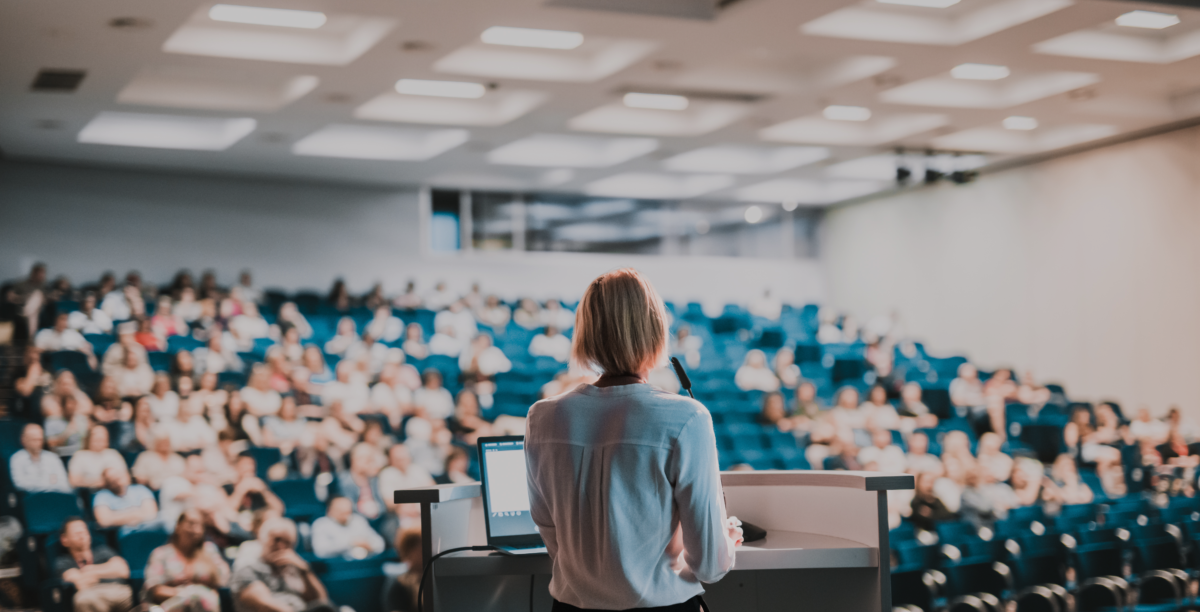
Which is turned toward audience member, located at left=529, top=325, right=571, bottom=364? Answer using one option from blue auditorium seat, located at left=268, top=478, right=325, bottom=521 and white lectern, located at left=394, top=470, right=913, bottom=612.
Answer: the white lectern

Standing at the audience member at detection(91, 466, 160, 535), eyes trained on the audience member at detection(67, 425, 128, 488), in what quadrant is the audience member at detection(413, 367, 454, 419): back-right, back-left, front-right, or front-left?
front-right

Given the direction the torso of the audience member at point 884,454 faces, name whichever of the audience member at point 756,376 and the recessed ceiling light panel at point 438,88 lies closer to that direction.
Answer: the recessed ceiling light panel

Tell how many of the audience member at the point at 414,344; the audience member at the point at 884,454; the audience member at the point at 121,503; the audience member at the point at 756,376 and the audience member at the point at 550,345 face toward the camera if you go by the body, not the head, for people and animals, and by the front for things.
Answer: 5

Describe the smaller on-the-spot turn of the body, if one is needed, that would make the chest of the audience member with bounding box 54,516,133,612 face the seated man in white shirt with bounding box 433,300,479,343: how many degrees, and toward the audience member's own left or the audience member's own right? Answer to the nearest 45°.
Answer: approximately 90° to the audience member's own left

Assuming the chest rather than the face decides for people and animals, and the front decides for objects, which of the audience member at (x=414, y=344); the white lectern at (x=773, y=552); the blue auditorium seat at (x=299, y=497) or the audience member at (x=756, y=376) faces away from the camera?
the white lectern

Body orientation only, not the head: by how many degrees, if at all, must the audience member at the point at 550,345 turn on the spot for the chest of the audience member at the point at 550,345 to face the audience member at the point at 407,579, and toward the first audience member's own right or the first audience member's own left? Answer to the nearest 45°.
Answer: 0° — they already face them

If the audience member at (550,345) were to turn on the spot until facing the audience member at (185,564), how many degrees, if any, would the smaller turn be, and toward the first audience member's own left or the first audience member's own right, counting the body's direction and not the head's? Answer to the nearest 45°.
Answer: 0° — they already face them

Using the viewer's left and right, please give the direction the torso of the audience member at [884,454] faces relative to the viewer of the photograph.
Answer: facing the viewer

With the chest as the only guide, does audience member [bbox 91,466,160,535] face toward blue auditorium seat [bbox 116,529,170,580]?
yes

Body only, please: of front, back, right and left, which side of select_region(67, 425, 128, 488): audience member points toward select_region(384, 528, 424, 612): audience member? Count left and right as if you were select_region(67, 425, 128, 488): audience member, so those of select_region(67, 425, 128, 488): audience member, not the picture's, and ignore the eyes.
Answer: front

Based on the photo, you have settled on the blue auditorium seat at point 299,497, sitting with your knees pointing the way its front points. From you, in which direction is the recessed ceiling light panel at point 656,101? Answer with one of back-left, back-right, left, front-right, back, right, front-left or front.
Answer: left

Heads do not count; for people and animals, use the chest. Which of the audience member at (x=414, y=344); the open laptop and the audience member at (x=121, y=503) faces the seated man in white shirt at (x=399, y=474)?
the audience member at (x=414, y=344)

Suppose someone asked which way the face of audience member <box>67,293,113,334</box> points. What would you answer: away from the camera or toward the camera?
toward the camera

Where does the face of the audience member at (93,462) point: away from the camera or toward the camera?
toward the camera
